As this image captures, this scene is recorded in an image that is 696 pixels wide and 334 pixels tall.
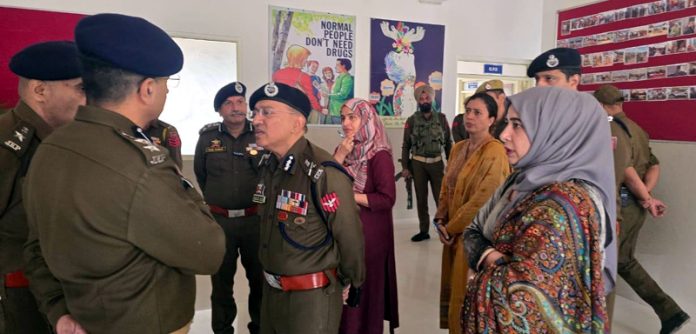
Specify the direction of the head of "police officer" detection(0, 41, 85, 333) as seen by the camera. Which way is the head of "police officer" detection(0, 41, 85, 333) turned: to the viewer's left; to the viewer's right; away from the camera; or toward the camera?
to the viewer's right

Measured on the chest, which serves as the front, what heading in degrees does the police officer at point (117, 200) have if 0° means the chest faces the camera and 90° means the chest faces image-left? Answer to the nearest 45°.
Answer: approximately 225°

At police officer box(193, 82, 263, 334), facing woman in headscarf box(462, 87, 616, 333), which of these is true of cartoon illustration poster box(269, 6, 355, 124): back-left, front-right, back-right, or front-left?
back-left

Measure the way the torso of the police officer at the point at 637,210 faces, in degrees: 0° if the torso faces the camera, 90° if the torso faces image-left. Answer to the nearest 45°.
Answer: approximately 135°

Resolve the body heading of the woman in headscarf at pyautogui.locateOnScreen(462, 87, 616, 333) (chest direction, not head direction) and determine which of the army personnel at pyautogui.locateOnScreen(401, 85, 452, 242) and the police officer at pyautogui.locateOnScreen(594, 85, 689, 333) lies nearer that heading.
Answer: the army personnel

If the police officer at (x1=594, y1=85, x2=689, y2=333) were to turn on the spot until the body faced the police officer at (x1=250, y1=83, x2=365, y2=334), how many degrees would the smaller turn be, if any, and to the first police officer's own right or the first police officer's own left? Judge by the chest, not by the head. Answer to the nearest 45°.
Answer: approximately 90° to the first police officer's own left

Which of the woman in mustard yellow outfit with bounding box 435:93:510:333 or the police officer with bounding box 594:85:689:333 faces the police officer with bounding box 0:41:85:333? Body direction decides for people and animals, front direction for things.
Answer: the woman in mustard yellow outfit
